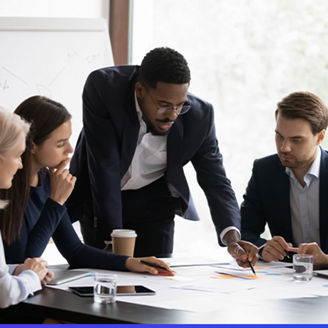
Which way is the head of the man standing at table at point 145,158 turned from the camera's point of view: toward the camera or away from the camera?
toward the camera

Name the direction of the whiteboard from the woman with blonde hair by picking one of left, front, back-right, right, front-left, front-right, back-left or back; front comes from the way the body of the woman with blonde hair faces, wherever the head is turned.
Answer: left

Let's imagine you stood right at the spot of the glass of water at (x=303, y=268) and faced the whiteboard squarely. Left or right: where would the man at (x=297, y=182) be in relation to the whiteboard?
right

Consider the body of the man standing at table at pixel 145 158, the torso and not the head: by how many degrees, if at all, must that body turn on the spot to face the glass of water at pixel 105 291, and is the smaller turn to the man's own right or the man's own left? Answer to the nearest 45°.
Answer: approximately 45° to the man's own right

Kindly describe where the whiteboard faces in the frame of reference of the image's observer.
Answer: facing the viewer

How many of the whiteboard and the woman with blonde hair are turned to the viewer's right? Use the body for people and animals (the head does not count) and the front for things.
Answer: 1

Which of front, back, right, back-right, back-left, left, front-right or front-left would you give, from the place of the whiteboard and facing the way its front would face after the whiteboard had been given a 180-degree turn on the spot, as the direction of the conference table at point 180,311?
back

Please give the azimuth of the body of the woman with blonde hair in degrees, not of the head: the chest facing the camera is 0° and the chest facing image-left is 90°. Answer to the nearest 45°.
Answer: approximately 270°

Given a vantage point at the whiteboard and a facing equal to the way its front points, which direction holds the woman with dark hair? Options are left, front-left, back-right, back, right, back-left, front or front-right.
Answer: front

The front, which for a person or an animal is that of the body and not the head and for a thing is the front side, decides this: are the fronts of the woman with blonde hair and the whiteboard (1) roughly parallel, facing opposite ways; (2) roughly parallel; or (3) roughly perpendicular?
roughly perpendicular

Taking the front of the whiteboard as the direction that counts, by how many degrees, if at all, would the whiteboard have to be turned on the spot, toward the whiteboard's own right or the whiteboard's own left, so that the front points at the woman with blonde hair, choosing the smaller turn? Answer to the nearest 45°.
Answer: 0° — it already faces them

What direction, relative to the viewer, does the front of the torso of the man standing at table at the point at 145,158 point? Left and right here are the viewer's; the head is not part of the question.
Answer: facing the viewer and to the right of the viewer

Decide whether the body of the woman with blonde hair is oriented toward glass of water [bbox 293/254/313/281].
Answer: yes

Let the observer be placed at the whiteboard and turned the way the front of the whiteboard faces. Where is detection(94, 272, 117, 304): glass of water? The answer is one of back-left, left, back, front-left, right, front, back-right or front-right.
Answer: front

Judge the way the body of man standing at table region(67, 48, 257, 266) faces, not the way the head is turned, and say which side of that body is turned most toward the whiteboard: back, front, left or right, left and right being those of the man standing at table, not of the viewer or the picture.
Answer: back

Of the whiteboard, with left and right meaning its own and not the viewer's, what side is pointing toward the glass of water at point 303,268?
front
